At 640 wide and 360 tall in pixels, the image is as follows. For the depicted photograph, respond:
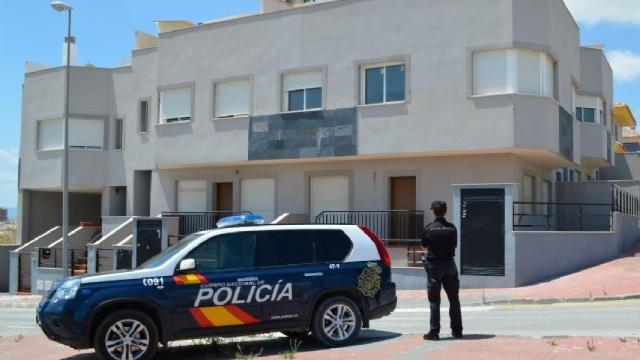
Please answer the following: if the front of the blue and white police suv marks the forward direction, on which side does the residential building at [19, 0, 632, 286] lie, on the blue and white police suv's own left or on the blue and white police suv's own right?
on the blue and white police suv's own right

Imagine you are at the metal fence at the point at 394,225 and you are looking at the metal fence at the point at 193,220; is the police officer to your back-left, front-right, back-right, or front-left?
back-left

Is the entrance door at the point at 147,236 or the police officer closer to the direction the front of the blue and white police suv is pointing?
the entrance door

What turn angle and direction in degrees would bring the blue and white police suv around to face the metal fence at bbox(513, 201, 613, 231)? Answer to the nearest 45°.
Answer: approximately 135° to its right

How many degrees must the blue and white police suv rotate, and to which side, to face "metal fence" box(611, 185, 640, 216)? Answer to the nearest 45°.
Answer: approximately 135° to its right

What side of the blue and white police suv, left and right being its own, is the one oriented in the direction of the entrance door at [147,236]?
right

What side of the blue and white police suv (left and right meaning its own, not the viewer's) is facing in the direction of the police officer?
back

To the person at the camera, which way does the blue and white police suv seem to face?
facing to the left of the viewer

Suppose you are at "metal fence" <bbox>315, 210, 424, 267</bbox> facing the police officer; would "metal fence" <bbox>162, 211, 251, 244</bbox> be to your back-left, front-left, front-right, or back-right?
back-right
